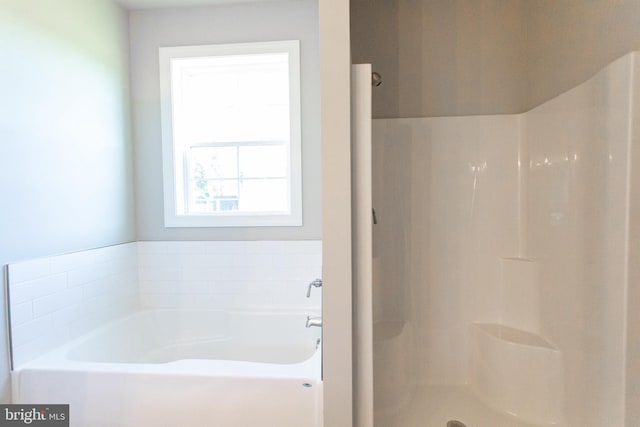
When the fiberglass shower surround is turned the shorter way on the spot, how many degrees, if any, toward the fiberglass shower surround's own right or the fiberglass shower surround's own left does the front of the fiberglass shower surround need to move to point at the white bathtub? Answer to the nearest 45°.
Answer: approximately 45° to the fiberglass shower surround's own right

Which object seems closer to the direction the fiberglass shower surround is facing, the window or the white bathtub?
the white bathtub

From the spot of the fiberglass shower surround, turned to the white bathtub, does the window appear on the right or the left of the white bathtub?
right

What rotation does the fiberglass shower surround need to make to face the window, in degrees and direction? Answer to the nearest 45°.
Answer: approximately 90° to its right

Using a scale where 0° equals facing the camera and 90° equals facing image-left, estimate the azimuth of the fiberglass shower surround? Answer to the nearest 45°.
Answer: approximately 0°
